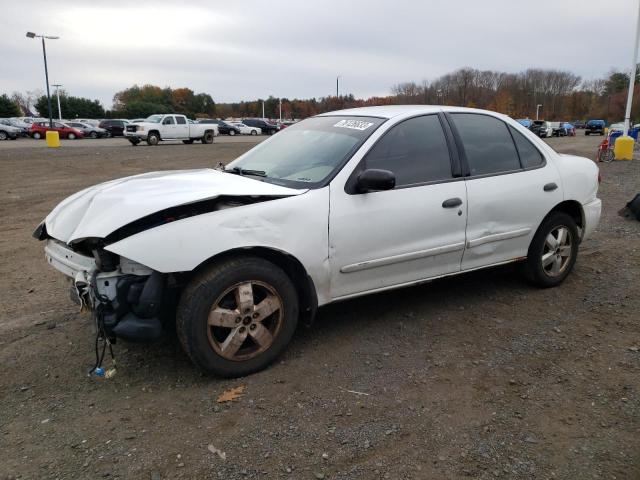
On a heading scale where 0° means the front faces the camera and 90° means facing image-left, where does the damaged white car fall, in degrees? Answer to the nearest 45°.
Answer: approximately 45°

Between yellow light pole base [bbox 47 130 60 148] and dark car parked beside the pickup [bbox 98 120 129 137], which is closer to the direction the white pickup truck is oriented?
the yellow light pole base

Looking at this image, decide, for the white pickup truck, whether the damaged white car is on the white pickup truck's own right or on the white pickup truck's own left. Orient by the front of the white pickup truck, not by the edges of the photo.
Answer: on the white pickup truck's own left

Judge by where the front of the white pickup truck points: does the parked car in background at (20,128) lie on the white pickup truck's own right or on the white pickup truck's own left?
on the white pickup truck's own right

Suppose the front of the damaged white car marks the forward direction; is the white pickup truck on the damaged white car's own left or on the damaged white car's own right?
on the damaged white car's own right

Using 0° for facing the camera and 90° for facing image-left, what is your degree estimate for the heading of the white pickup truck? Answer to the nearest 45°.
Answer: approximately 45°

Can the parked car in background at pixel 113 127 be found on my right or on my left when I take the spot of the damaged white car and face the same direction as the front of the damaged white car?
on my right
